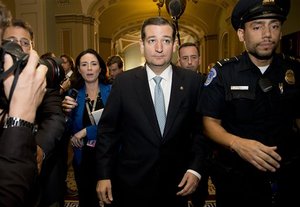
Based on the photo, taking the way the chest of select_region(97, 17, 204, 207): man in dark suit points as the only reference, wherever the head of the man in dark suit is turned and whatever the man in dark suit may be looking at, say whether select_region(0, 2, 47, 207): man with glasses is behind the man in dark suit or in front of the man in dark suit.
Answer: in front

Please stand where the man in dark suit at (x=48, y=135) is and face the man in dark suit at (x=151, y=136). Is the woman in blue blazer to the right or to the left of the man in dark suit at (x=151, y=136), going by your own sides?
left

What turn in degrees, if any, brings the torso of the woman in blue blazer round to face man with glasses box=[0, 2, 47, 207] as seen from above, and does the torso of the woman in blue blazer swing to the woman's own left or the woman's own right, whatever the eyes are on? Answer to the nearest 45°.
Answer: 0° — they already face them

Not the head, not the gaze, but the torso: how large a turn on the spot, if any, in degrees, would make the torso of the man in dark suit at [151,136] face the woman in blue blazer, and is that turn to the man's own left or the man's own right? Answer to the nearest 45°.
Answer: approximately 135° to the man's own right

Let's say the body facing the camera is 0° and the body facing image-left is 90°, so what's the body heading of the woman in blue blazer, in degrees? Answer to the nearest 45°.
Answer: approximately 0°

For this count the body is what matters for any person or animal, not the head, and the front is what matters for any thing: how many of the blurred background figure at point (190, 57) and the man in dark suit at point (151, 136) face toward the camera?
2

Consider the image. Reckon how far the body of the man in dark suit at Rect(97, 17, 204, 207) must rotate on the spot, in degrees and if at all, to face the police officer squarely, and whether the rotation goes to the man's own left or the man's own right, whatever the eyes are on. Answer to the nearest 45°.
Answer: approximately 90° to the man's own left

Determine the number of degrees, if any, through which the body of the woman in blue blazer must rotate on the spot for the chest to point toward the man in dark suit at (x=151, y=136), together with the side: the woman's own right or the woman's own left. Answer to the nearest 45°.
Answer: approximately 45° to the woman's own left

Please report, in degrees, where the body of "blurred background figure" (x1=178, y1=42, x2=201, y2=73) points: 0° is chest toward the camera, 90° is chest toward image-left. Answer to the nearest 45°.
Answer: approximately 0°

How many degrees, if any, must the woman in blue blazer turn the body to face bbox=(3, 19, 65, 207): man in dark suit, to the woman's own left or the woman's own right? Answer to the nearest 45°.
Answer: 0° — they already face them

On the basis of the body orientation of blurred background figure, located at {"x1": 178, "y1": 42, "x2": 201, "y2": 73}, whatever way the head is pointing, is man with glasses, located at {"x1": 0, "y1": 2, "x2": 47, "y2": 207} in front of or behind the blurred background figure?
in front
